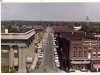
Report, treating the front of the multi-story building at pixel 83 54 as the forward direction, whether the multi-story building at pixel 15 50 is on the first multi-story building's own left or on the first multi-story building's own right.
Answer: on the first multi-story building's own right

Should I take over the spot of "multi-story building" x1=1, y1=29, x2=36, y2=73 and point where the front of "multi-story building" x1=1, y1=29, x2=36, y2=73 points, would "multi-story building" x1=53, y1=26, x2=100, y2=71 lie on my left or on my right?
on my left
